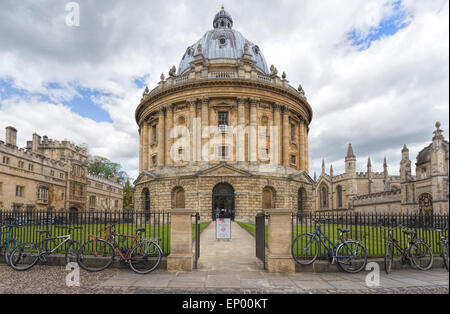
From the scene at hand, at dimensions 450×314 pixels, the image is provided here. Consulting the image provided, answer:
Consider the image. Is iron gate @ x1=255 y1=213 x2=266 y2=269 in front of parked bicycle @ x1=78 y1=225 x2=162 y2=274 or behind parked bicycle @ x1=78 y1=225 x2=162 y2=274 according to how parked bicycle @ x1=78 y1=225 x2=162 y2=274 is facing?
behind

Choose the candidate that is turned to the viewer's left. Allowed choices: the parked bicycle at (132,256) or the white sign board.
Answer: the parked bicycle

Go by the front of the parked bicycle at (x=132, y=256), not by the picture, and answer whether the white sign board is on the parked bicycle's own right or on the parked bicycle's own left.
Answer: on the parked bicycle's own right

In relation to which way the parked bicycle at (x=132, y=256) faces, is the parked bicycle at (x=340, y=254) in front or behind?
behind

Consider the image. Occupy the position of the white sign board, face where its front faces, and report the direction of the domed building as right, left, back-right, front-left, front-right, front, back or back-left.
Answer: back

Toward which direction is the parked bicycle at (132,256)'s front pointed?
to the viewer's left

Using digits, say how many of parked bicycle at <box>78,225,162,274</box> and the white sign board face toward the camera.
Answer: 1
